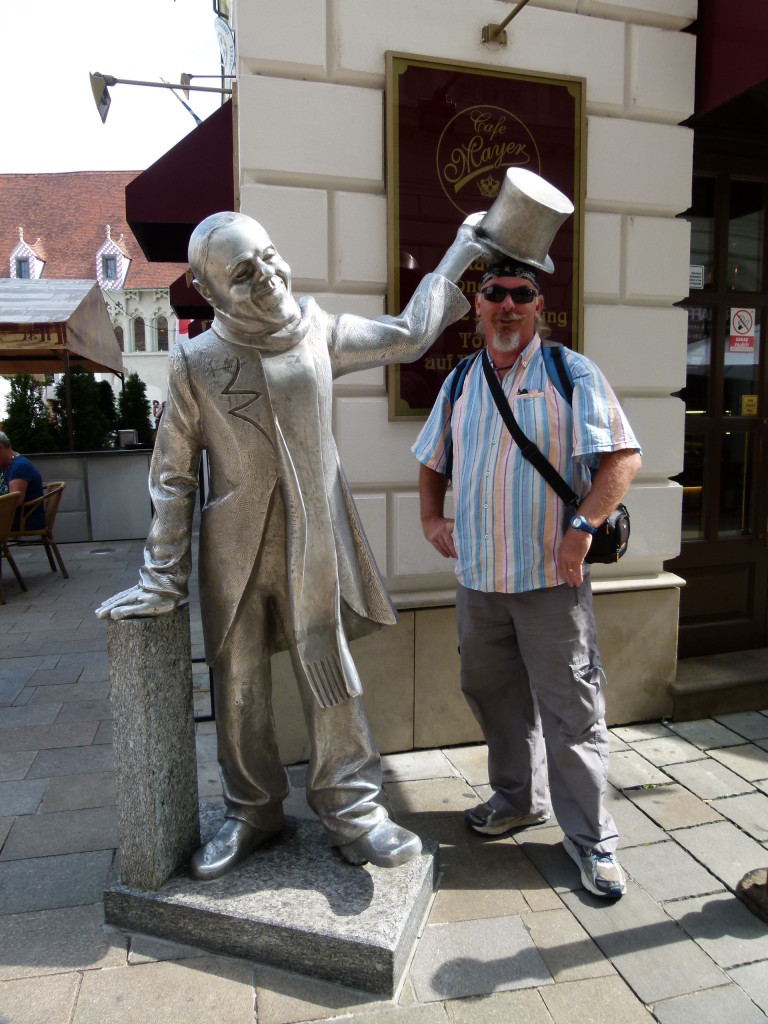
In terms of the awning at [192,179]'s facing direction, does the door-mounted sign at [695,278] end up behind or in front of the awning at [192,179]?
behind

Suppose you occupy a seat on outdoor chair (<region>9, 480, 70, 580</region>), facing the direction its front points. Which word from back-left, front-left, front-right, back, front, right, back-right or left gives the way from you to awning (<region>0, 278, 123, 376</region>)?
right

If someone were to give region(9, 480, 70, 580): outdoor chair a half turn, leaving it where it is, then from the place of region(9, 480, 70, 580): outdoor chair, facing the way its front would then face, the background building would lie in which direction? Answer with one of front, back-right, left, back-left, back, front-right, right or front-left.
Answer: left

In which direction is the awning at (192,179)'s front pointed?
to the viewer's left

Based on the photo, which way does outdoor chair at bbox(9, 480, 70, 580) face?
to the viewer's left

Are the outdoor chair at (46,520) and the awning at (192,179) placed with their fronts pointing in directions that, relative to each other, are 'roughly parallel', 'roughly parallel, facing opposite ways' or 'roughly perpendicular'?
roughly parallel

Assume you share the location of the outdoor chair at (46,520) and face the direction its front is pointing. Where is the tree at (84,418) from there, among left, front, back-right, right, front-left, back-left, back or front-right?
right

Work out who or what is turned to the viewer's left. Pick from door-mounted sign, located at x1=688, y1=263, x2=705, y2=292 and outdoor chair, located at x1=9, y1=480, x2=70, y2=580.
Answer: the outdoor chair

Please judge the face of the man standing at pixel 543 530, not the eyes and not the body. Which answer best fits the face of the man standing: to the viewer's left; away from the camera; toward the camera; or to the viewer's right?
toward the camera

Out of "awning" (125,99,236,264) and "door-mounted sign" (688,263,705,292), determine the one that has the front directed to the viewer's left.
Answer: the awning

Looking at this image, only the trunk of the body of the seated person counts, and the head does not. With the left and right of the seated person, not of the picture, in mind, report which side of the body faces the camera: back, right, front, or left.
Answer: left

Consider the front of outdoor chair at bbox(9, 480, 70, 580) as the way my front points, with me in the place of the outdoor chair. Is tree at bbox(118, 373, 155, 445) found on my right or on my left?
on my right

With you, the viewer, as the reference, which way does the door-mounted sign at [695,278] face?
facing the viewer
